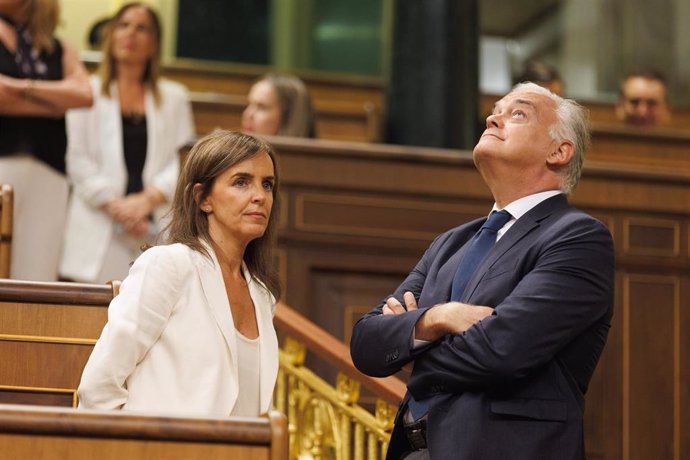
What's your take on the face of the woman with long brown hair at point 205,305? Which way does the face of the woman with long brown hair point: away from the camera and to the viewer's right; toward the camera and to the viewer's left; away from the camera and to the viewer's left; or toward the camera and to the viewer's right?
toward the camera and to the viewer's right

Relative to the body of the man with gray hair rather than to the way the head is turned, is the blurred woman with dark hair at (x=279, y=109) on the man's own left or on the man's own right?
on the man's own right

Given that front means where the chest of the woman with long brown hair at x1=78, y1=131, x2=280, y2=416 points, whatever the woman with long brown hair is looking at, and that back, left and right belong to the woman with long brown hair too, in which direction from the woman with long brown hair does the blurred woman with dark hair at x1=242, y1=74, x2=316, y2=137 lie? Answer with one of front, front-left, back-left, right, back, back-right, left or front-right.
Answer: back-left

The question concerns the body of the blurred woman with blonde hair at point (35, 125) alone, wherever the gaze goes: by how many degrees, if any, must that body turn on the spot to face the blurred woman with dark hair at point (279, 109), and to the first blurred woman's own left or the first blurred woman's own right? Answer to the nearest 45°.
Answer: approximately 135° to the first blurred woman's own left

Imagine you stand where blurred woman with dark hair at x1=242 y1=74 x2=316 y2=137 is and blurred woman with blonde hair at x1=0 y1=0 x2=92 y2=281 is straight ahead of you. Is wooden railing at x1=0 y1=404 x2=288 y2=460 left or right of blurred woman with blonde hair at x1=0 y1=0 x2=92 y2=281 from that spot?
left

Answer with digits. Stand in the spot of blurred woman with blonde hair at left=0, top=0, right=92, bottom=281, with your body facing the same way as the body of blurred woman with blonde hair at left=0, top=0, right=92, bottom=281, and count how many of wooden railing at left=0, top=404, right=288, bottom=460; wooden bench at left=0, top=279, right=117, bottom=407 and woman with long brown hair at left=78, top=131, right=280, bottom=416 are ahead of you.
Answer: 3

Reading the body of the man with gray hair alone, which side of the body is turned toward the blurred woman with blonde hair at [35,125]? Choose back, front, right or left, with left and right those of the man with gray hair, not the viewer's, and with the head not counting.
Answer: right

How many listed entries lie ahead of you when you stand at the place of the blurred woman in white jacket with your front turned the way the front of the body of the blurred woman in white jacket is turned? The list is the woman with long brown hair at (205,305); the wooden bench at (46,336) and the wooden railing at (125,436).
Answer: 3

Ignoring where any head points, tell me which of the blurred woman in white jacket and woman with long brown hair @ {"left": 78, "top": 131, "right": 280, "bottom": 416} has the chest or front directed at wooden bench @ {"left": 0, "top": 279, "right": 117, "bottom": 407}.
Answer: the blurred woman in white jacket

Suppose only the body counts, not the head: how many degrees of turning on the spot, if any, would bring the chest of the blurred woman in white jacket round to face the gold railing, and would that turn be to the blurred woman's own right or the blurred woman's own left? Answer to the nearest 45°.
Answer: approximately 45° to the blurred woman's own left

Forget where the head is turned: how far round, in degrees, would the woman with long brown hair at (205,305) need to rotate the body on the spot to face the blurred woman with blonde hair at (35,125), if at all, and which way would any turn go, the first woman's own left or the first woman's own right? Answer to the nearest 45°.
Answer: approximately 135° to the first woman's own left

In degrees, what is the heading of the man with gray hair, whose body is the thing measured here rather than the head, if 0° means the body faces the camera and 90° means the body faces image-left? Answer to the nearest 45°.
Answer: approximately 45°

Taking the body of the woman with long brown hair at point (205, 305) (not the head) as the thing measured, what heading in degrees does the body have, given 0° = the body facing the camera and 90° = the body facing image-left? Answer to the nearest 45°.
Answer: approximately 315°

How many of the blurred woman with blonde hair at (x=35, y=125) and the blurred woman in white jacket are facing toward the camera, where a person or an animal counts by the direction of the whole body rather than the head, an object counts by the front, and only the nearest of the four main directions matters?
2
